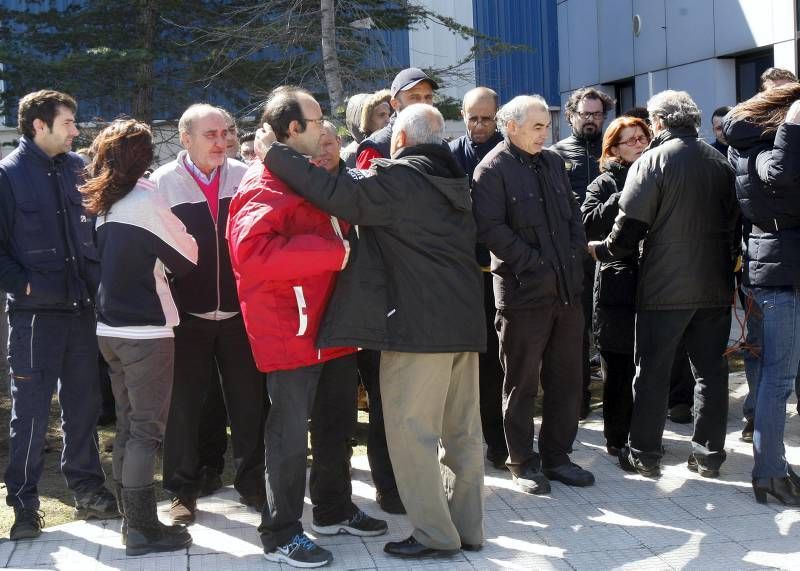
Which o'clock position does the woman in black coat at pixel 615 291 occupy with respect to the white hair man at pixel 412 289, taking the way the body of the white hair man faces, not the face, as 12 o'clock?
The woman in black coat is roughly at 3 o'clock from the white hair man.

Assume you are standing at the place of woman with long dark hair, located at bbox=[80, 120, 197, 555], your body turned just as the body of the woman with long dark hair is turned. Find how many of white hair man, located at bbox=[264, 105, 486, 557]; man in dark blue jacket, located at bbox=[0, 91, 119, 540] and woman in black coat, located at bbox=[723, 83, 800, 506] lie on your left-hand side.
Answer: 1

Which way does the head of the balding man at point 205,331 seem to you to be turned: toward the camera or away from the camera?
toward the camera

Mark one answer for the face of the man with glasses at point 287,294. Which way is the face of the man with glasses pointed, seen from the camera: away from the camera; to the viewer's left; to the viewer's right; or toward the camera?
to the viewer's right

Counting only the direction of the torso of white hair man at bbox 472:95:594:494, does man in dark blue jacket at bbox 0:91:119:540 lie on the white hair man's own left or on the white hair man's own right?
on the white hair man's own right

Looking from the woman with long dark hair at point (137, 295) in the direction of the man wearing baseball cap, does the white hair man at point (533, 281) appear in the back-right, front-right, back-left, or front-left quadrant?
front-right

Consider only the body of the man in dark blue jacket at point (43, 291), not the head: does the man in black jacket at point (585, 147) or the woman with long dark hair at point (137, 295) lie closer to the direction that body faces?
the woman with long dark hair

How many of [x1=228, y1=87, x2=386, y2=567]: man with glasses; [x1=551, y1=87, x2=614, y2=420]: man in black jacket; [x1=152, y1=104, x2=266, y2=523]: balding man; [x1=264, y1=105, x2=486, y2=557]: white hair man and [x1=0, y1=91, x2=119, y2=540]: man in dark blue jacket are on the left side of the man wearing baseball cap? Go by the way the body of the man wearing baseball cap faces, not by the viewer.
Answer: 1

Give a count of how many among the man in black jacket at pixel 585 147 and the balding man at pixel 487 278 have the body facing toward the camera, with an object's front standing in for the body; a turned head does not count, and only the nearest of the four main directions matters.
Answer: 2

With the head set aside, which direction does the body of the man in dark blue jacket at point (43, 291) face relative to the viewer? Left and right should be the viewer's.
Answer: facing the viewer and to the right of the viewer

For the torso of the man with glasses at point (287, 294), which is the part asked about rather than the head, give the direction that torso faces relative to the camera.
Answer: to the viewer's right

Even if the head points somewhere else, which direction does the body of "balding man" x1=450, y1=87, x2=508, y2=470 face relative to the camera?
toward the camera

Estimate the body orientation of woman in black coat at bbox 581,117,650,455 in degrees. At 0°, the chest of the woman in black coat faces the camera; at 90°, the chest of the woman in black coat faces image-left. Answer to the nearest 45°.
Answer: approximately 315°
